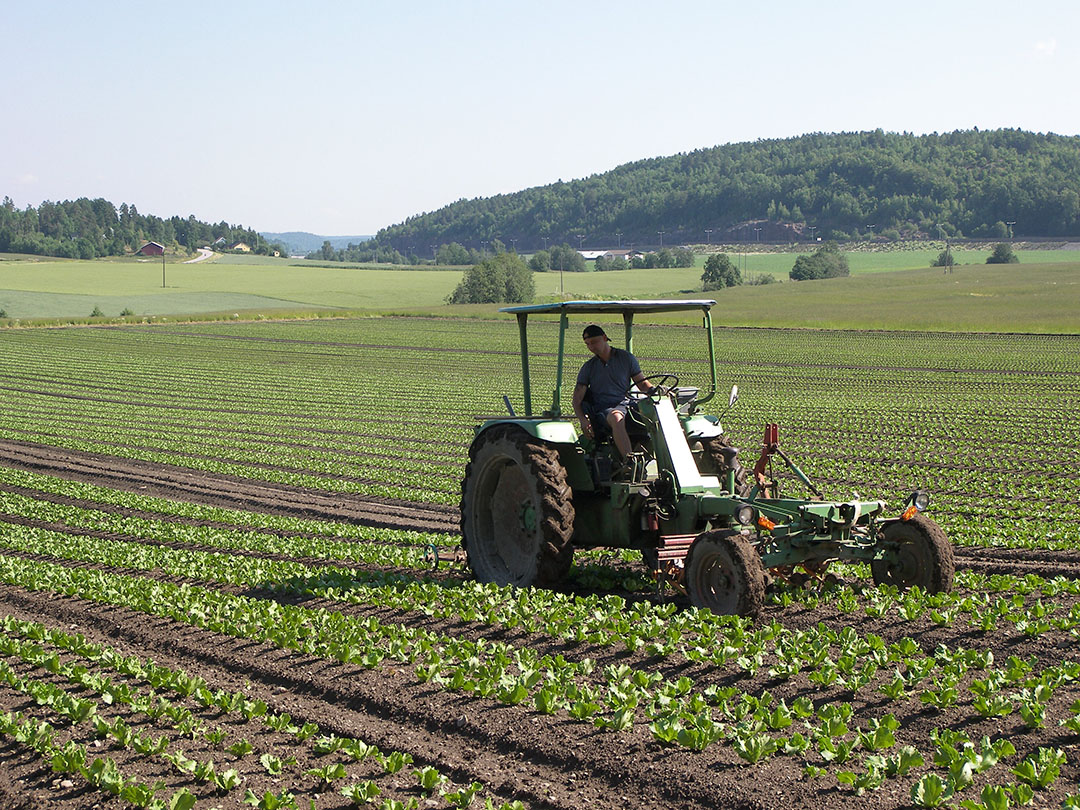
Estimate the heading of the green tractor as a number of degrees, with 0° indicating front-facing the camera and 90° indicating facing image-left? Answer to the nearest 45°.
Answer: approximately 315°
